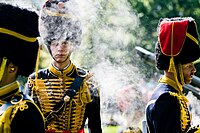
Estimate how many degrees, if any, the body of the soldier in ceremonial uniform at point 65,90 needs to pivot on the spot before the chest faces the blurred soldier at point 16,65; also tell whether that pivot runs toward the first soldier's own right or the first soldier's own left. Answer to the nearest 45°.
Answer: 0° — they already face them

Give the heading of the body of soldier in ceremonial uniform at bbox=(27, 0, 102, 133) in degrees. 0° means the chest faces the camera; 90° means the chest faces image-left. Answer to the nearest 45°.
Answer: approximately 0°

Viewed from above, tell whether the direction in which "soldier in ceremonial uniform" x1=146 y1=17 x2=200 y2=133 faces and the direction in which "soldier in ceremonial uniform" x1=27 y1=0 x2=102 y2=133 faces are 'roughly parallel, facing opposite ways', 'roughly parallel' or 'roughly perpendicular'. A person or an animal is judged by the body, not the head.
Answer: roughly perpendicular
